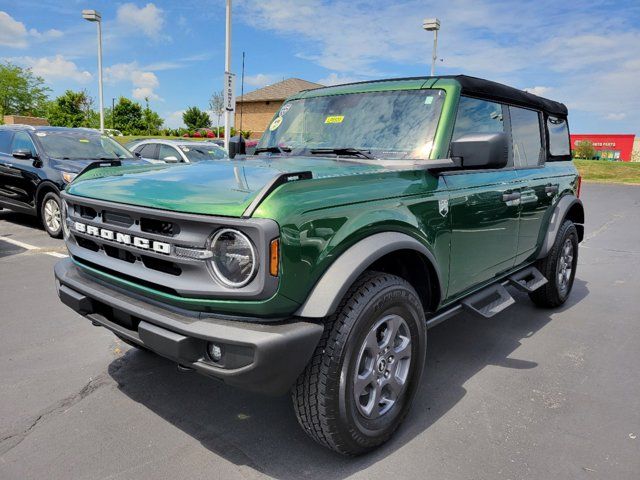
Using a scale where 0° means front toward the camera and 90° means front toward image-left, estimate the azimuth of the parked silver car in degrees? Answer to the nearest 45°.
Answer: approximately 315°

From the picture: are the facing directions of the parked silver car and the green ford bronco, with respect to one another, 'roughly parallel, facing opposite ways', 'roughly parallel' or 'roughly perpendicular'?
roughly perpendicular

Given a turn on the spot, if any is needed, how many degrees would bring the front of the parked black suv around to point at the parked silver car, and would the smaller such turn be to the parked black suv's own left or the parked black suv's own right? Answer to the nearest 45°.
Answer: approximately 90° to the parked black suv's own left

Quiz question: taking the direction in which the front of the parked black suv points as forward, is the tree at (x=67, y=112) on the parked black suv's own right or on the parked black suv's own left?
on the parked black suv's own left

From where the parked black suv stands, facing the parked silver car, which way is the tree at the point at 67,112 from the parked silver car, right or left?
left

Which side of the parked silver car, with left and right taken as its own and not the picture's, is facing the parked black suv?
right

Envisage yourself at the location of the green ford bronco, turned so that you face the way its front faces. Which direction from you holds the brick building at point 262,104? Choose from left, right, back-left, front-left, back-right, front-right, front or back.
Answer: back-right

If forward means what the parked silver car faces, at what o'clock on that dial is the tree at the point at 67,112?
The tree is roughly at 7 o'clock from the parked silver car.

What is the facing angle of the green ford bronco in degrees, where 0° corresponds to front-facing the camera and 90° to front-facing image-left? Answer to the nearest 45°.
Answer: approximately 45°

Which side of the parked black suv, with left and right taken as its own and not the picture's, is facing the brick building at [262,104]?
left

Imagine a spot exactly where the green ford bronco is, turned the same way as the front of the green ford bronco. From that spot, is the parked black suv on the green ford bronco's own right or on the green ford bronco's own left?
on the green ford bronco's own right
